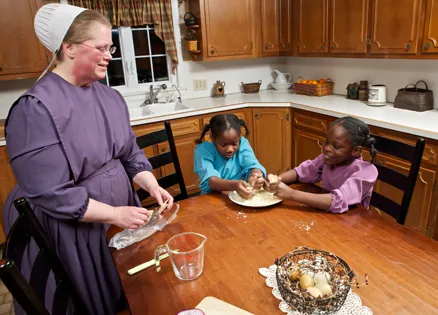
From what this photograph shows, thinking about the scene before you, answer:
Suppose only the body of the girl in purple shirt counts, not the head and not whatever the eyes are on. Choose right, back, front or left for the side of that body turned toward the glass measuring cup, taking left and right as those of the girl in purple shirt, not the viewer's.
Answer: front

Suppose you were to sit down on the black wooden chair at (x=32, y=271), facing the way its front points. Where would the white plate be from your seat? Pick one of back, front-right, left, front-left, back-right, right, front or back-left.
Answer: front

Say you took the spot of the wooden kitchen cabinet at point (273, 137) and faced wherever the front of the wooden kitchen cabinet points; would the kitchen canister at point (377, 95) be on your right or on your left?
on your left

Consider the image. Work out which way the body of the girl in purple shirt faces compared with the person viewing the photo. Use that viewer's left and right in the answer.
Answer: facing the viewer and to the left of the viewer

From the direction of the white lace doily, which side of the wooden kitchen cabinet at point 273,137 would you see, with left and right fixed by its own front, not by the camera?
front

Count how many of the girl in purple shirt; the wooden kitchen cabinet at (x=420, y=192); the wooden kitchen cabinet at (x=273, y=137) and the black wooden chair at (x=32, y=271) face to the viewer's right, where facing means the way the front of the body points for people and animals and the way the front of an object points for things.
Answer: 1

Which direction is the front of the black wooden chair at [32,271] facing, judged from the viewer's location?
facing to the right of the viewer

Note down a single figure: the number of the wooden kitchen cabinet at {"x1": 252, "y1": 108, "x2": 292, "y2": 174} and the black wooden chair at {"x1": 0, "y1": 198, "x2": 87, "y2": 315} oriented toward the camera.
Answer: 1

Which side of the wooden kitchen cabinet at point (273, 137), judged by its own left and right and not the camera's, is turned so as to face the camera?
front

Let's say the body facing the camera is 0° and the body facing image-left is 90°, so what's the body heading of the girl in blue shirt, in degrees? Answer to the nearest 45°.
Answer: approximately 315°

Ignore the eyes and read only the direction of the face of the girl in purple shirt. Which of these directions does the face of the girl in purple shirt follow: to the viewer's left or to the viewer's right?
to the viewer's left

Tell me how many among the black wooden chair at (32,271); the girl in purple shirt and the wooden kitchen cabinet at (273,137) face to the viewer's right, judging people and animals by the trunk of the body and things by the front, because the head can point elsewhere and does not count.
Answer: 1

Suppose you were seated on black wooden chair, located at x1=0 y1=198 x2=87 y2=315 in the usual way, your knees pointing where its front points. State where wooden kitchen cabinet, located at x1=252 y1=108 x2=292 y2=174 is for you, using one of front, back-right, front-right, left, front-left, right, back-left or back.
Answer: front-left

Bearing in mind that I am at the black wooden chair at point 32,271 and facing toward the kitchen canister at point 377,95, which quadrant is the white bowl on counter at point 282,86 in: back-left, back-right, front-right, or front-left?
front-left

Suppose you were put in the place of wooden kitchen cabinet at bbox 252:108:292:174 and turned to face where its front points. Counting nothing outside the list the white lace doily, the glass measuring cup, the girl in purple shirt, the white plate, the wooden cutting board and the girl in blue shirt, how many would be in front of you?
6

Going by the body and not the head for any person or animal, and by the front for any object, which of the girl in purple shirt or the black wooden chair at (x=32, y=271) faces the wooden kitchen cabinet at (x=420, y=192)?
the black wooden chair

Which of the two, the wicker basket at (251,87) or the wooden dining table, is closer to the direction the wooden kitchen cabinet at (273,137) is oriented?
the wooden dining table

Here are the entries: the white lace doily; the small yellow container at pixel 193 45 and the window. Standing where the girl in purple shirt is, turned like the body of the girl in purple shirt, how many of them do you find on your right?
2

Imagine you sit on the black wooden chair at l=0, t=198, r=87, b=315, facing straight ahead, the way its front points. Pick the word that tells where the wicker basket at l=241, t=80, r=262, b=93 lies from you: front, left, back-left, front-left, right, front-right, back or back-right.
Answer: front-left

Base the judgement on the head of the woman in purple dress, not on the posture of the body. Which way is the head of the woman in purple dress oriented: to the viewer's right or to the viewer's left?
to the viewer's right
